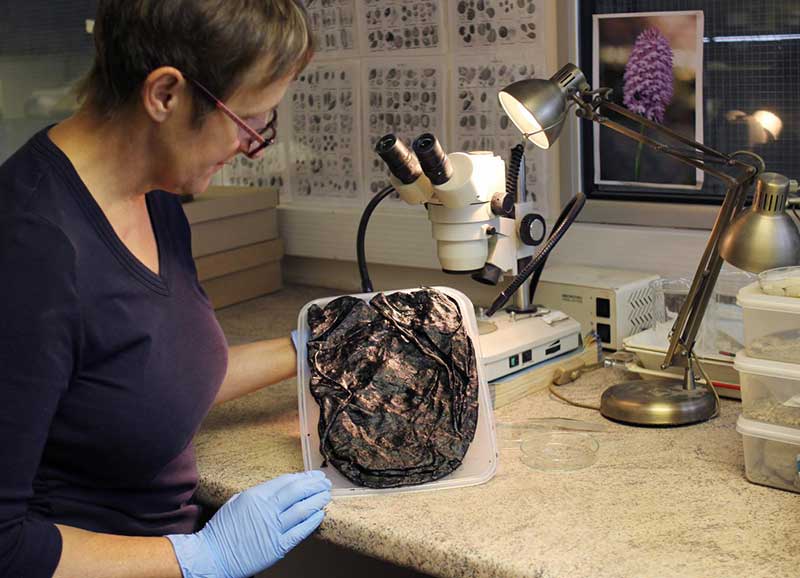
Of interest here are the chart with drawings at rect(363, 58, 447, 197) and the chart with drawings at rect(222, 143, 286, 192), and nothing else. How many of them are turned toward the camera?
2

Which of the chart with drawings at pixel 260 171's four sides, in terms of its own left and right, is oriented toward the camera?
front

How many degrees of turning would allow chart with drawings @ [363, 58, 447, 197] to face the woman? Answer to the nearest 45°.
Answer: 0° — it already faces them

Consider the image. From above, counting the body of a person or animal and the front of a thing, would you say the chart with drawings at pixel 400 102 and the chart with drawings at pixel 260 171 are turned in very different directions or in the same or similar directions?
same or similar directions

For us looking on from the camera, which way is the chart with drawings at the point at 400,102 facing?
facing the viewer

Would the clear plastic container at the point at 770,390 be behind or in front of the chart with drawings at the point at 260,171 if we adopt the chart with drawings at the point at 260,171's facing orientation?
in front

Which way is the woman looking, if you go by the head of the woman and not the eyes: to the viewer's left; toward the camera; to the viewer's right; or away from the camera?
to the viewer's right

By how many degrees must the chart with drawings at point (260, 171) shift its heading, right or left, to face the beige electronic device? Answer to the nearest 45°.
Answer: approximately 45° to its left

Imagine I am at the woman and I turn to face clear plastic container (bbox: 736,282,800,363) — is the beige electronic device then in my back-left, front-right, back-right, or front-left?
front-left

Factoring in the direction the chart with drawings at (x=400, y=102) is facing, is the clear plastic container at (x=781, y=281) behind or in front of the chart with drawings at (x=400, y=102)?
in front
